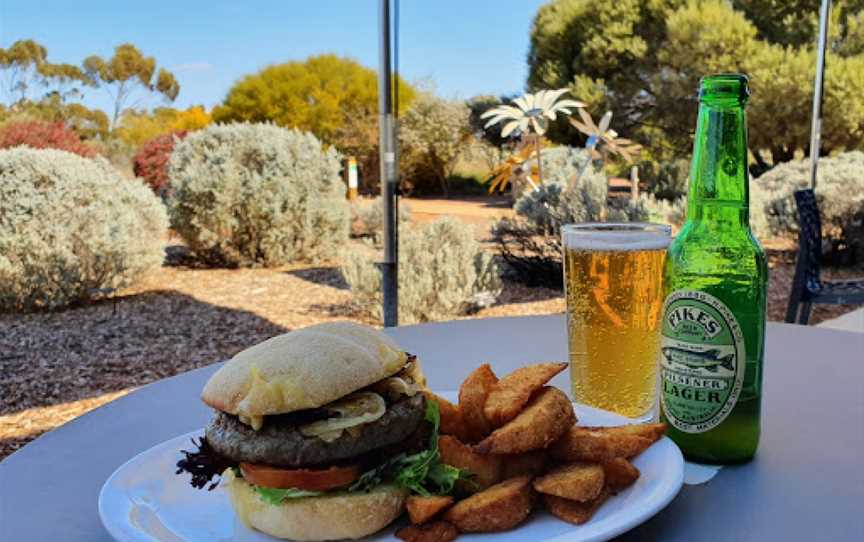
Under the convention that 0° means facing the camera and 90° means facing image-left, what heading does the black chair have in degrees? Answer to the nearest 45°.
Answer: approximately 270°

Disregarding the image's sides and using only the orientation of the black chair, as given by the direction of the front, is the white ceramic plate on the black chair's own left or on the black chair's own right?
on the black chair's own right

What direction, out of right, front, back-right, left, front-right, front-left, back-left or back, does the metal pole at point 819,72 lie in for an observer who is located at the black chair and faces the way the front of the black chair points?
left

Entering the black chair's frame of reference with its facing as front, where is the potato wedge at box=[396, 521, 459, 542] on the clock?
The potato wedge is roughly at 3 o'clock from the black chair.

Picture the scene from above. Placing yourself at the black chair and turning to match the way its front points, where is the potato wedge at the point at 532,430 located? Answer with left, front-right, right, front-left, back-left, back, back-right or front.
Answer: right

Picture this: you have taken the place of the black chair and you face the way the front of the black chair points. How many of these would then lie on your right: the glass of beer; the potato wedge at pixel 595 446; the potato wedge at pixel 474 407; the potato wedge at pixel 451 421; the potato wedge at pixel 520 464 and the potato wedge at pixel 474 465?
6

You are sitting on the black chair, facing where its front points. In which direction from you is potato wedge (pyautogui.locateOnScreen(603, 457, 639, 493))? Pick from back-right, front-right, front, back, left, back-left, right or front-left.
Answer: right

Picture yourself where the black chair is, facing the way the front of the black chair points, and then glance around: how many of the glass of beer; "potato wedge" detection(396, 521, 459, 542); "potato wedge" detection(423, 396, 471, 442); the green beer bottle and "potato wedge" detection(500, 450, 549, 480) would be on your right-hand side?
5

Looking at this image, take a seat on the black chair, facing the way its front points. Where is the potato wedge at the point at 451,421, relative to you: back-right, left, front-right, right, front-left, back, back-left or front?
right

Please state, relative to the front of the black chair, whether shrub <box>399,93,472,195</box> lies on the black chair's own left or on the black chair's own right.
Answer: on the black chair's own left

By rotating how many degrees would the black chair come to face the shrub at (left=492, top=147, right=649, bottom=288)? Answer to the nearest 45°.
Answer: approximately 135° to its left

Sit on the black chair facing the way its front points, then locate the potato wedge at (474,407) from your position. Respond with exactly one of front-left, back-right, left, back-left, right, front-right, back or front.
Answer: right

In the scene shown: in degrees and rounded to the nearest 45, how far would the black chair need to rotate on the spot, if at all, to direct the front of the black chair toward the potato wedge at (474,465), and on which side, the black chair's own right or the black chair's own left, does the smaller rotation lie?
approximately 90° to the black chair's own right
